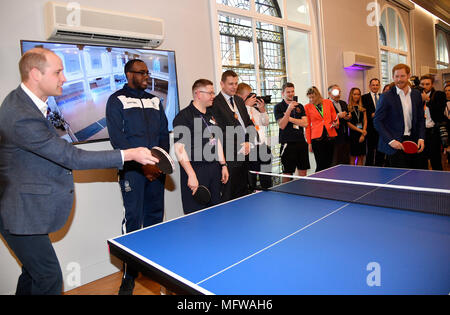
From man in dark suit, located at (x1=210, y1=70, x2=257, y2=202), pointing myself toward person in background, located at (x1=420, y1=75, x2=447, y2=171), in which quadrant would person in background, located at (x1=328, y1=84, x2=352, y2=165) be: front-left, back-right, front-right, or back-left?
front-left

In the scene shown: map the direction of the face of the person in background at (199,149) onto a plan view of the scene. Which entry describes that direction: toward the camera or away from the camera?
toward the camera

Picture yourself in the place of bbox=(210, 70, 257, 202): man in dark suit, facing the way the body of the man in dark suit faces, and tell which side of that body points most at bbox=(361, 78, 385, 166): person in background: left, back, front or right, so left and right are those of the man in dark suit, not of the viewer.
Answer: left

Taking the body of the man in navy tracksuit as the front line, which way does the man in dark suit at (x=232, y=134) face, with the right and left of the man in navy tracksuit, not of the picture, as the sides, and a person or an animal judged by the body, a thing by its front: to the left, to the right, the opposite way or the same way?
the same way

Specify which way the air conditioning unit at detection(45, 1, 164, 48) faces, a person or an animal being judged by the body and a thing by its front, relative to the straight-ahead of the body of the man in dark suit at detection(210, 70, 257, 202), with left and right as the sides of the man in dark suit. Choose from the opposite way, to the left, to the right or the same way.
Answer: the same way

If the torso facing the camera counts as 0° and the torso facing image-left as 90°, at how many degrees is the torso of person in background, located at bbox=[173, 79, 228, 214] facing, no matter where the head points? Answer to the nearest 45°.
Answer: approximately 315°

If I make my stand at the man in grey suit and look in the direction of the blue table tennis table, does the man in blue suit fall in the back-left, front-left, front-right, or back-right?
front-left

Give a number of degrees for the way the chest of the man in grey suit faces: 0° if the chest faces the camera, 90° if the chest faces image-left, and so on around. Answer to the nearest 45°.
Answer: approximately 270°

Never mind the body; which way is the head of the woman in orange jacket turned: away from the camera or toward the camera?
toward the camera

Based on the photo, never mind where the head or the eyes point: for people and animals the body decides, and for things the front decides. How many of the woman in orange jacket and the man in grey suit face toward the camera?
1

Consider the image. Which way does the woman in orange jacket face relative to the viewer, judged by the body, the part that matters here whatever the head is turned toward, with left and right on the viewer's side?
facing the viewer

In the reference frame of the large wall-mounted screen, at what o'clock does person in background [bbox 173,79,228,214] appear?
The person in background is roughly at 11 o'clock from the large wall-mounted screen.

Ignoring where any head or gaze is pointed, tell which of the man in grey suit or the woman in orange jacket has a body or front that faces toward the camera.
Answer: the woman in orange jacket

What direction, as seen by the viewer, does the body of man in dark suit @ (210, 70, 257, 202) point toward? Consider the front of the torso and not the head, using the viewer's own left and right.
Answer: facing the viewer and to the right of the viewer

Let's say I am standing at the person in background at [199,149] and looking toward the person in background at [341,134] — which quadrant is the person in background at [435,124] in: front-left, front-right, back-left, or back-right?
front-right
